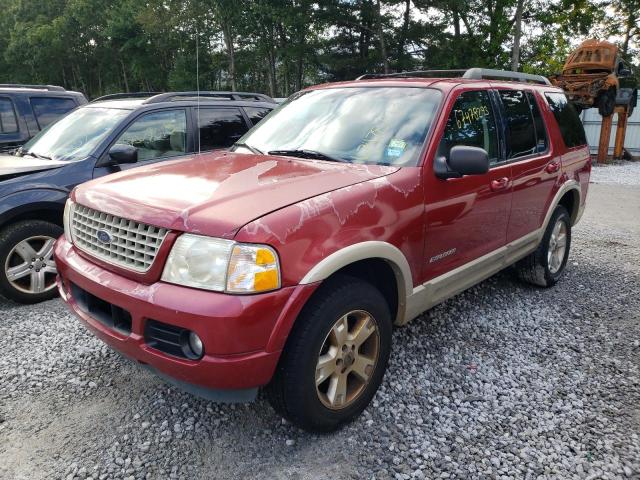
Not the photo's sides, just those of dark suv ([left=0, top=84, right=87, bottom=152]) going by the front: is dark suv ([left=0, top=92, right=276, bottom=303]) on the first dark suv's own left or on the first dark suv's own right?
on the first dark suv's own left

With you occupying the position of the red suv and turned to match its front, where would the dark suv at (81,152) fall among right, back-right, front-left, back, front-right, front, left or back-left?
right

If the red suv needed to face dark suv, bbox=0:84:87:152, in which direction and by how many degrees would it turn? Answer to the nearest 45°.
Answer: approximately 90° to its right

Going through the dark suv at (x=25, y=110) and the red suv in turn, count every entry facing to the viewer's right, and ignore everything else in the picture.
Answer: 0

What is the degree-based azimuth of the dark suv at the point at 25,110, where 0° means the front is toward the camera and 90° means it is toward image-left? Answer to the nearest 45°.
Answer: approximately 90°

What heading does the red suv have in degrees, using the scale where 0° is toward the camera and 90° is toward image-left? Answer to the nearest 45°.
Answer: approximately 45°

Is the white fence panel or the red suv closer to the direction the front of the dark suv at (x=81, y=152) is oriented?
the red suv

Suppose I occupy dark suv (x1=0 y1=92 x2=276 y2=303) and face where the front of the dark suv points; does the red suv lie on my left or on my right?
on my left

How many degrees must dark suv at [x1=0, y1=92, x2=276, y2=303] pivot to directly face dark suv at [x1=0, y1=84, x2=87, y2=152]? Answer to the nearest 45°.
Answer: approximately 135° to its right
